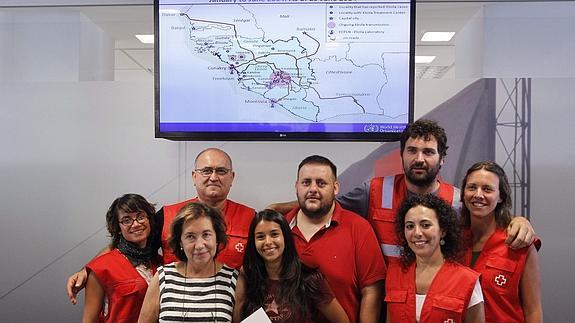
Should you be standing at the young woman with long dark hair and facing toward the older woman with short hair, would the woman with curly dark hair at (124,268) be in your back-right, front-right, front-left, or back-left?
front-right

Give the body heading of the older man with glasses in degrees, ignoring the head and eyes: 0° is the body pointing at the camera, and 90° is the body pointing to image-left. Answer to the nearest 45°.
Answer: approximately 0°

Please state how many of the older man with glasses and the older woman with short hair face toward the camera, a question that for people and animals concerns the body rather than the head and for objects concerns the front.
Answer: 2

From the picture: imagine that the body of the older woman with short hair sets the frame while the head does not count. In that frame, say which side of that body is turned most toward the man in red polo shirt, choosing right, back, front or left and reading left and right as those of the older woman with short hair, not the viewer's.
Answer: left

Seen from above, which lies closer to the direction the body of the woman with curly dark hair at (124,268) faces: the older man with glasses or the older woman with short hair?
the older woman with short hair

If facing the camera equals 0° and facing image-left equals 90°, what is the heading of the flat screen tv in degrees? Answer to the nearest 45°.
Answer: approximately 0°

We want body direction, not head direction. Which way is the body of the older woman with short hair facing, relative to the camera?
toward the camera

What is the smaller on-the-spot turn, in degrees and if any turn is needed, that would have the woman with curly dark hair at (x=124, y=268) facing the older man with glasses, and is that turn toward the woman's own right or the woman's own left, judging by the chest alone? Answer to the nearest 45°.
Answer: approximately 45° to the woman's own left

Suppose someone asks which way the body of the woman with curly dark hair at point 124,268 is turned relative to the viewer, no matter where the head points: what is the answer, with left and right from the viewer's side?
facing the viewer and to the right of the viewer

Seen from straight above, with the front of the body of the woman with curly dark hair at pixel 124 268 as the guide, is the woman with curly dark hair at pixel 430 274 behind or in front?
in front

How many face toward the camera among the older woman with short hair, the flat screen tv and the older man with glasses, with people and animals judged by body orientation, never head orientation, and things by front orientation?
3

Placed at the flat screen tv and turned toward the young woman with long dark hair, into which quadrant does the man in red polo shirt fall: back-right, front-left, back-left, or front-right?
front-left

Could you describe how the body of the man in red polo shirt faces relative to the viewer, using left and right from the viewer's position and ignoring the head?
facing the viewer and to the left of the viewer
